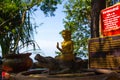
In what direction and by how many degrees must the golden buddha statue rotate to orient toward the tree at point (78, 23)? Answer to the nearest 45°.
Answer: approximately 135° to its right

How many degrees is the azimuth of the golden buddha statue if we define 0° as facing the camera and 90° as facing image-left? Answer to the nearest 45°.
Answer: approximately 45°

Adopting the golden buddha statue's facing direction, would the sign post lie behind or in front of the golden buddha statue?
behind
